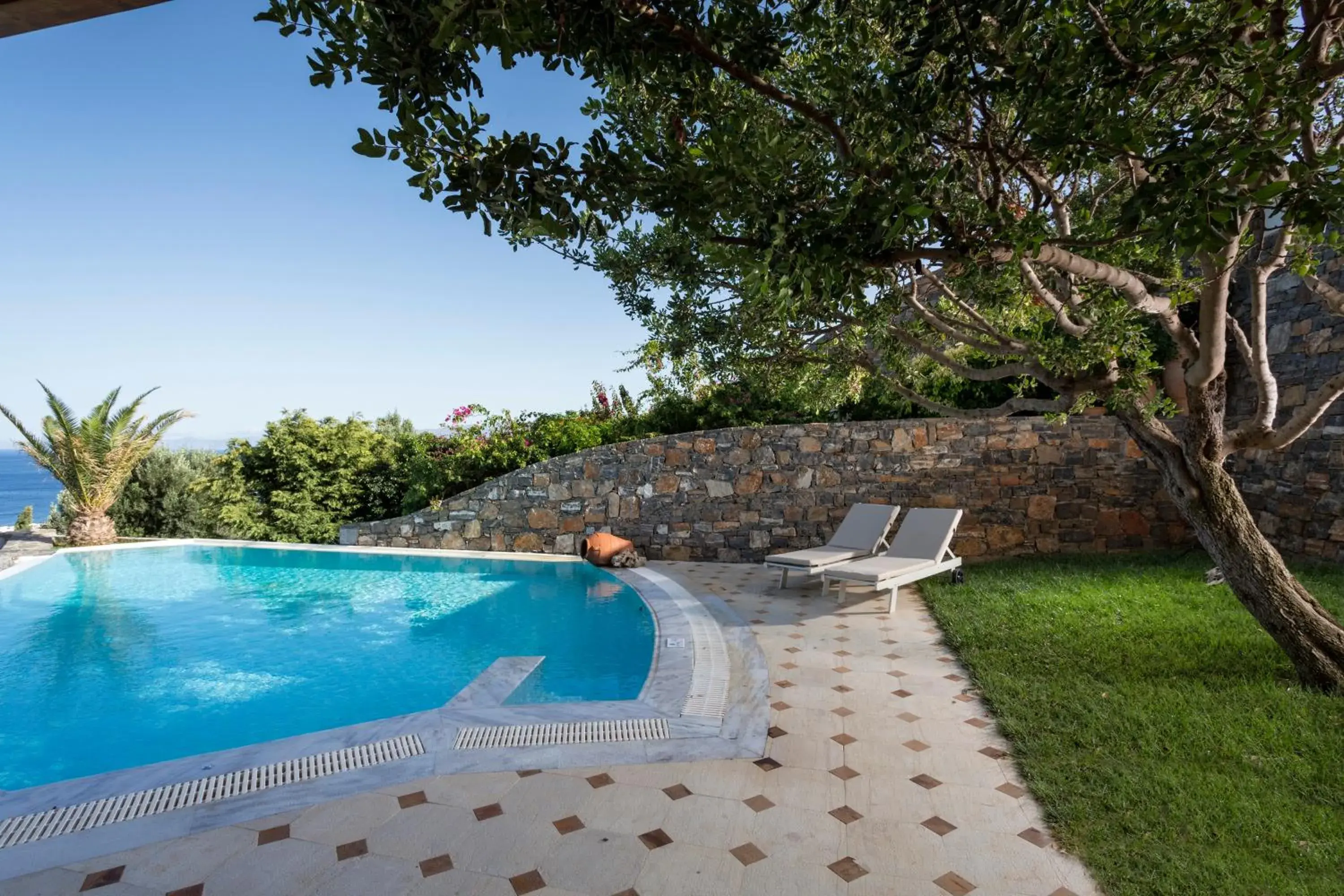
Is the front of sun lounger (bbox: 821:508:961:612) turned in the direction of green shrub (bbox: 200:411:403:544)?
no

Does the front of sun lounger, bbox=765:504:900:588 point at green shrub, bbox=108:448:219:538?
no

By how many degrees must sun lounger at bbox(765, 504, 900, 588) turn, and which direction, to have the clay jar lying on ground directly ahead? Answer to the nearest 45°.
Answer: approximately 45° to its right

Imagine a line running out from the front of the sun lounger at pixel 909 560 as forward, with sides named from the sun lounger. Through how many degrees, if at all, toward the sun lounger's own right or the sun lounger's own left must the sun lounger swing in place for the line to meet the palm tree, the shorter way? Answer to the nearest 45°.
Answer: approximately 45° to the sun lounger's own right

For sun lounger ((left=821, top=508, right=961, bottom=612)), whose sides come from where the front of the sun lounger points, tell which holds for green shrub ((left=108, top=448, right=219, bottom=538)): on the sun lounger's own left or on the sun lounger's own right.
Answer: on the sun lounger's own right

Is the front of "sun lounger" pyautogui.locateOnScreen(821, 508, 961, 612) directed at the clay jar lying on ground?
no

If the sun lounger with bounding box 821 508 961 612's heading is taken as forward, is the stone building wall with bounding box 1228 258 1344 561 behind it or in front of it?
behind

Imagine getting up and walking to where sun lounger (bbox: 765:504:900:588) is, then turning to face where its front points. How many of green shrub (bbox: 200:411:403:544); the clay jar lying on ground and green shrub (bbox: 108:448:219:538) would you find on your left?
0

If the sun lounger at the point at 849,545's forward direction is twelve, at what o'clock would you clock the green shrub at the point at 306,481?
The green shrub is roughly at 2 o'clock from the sun lounger.

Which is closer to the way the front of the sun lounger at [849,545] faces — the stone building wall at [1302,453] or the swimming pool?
the swimming pool

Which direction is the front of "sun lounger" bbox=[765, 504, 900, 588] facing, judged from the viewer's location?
facing the viewer and to the left of the viewer

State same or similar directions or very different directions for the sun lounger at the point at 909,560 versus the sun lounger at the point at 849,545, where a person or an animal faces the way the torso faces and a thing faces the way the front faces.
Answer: same or similar directions
